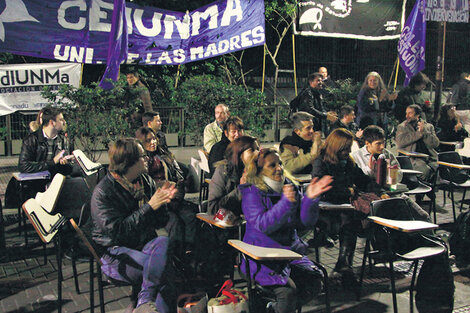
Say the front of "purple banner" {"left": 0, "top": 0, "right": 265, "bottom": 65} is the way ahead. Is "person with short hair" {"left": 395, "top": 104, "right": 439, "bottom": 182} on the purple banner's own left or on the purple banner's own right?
on the purple banner's own left

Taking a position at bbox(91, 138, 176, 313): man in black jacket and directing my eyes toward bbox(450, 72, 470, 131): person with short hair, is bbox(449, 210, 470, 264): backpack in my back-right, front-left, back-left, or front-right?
front-right

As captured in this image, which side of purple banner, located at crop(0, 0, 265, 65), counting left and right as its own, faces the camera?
front

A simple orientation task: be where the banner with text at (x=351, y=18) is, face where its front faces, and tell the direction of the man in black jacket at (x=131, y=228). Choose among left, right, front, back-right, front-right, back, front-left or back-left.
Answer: front

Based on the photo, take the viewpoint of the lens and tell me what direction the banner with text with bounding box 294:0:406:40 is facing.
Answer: facing the viewer

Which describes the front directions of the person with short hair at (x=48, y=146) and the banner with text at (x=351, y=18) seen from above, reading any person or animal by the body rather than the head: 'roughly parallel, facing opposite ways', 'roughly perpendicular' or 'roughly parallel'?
roughly perpendicular

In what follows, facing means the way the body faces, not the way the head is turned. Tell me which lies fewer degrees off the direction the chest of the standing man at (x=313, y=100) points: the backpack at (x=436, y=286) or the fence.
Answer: the backpack

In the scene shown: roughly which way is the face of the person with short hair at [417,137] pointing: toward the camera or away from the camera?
toward the camera

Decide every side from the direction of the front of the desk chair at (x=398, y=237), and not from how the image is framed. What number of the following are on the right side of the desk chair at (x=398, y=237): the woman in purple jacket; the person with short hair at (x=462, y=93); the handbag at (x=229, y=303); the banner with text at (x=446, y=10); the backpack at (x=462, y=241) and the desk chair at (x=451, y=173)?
2

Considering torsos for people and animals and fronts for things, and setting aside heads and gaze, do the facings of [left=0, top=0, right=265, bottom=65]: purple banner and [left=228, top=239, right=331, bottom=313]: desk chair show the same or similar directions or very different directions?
same or similar directions

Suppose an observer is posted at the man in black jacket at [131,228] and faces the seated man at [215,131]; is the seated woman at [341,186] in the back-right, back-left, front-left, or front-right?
front-right

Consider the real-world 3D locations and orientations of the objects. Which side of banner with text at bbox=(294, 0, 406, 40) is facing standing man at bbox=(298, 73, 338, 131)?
front

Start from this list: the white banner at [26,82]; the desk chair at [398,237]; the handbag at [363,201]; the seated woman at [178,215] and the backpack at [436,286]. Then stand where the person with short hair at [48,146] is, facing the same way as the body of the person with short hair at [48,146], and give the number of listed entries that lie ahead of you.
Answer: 4

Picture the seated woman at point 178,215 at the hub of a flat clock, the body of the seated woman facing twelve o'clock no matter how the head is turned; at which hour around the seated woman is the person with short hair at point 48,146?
The person with short hair is roughly at 6 o'clock from the seated woman.
